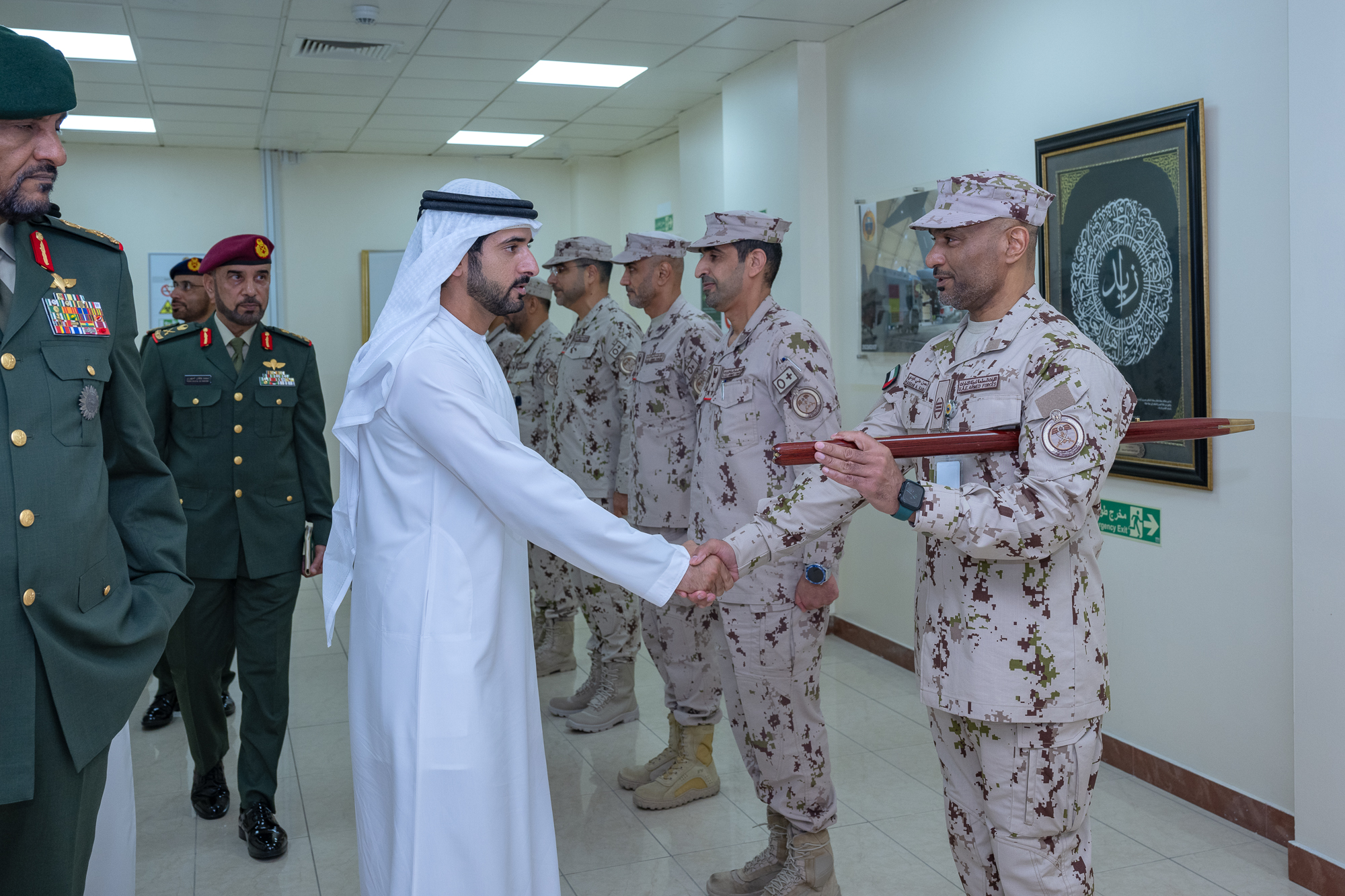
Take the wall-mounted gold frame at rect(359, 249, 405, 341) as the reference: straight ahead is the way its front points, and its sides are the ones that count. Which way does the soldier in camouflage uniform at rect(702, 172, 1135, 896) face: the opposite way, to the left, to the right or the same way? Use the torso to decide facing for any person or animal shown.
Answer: to the right

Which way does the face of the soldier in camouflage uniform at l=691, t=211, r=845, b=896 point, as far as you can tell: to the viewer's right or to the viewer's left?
to the viewer's left

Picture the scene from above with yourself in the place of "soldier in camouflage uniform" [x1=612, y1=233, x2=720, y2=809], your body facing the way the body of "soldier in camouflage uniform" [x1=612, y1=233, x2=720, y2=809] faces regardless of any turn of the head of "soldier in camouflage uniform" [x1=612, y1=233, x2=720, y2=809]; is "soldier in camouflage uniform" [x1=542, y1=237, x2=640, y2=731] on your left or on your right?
on your right

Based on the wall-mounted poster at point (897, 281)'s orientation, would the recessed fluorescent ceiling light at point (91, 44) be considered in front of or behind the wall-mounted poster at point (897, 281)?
in front

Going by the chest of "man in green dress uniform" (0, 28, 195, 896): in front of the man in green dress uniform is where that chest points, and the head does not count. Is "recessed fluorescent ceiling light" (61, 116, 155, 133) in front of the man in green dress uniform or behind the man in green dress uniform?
behind

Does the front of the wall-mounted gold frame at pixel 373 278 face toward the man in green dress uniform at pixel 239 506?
yes

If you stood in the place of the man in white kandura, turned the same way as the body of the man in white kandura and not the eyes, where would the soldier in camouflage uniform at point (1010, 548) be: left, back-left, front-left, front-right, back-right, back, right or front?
front

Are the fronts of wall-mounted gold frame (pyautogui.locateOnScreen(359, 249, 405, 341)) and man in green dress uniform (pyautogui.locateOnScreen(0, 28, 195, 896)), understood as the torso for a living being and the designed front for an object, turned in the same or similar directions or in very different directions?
same or similar directions

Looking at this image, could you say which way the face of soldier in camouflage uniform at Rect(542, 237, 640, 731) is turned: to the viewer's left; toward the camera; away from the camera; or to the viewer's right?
to the viewer's left

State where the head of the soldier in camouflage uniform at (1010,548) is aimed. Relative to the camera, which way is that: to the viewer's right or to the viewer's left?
to the viewer's left

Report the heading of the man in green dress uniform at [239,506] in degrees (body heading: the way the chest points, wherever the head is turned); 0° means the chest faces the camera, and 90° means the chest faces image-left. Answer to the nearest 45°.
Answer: approximately 0°
